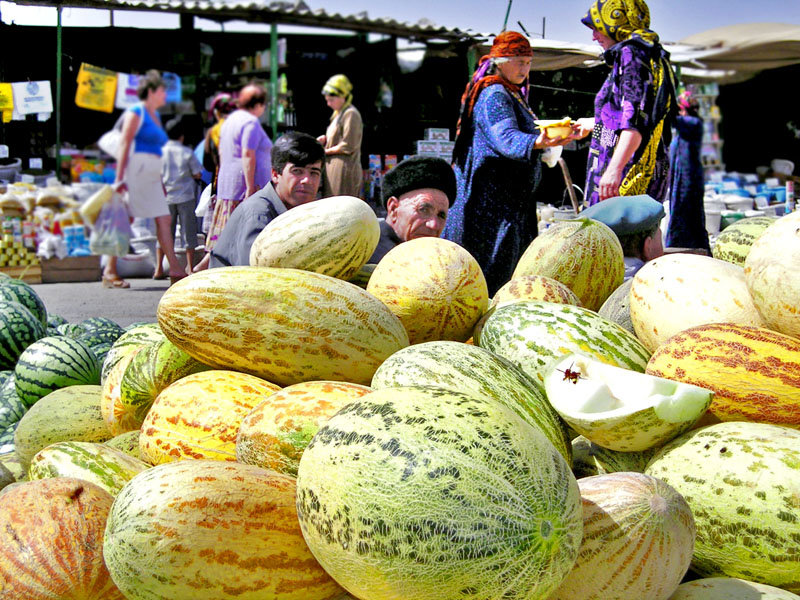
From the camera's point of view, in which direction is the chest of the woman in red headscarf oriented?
to the viewer's right

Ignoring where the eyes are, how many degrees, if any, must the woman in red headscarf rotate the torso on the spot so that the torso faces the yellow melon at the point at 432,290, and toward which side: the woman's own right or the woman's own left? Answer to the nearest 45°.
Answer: approximately 90° to the woman's own right

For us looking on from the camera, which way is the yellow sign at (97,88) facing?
facing the viewer

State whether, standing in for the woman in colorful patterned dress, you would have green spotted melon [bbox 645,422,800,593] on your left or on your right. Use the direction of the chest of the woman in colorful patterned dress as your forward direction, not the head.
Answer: on your left

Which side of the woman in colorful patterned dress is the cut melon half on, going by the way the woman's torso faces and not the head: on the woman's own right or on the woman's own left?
on the woman's own left

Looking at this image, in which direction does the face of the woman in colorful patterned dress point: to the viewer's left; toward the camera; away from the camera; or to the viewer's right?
to the viewer's left

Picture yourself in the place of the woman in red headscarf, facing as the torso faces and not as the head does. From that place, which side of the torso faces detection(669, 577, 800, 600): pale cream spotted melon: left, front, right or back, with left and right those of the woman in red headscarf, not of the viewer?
right
